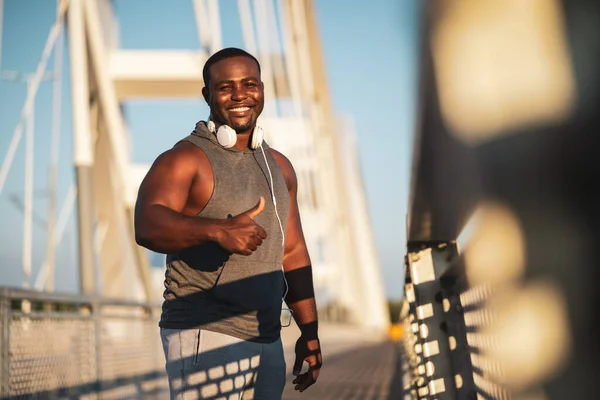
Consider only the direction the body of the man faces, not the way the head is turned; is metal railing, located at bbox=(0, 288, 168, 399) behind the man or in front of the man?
behind

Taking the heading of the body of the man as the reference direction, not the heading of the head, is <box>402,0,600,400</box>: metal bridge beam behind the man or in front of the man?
in front

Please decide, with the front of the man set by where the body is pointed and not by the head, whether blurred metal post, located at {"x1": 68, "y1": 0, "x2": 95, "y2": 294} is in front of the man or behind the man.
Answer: behind

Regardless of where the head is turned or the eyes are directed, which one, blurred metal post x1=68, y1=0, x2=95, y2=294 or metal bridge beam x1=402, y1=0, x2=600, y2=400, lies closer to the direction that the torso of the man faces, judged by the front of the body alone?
the metal bridge beam

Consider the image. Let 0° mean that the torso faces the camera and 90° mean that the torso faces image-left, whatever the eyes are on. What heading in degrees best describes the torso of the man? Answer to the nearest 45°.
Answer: approximately 315°
